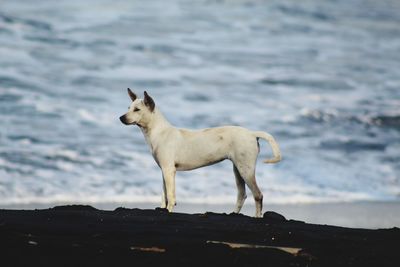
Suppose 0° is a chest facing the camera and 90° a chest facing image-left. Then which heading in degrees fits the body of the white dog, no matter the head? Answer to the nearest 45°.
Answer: approximately 90°
